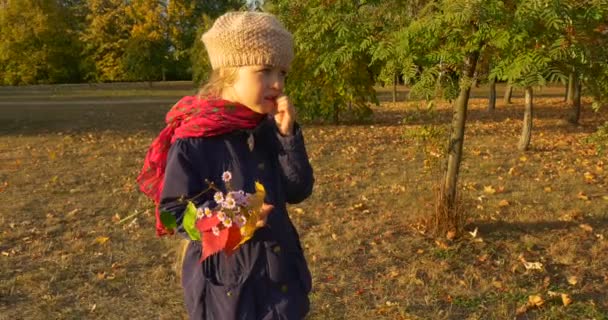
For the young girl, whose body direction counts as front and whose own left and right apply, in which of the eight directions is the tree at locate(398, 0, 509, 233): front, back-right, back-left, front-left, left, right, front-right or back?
left

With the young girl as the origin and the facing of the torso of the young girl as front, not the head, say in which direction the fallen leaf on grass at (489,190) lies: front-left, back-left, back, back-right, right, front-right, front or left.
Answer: left

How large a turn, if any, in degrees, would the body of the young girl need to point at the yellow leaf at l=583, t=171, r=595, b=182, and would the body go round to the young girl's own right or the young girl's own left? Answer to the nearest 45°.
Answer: approximately 90° to the young girl's own left

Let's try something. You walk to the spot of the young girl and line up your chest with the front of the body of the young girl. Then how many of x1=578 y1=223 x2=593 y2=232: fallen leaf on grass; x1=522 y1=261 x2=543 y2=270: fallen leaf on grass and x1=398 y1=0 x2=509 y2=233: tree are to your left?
3

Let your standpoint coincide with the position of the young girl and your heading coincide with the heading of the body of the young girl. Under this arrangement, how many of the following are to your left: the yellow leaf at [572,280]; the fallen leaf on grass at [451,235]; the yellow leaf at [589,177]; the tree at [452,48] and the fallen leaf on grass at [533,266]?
5

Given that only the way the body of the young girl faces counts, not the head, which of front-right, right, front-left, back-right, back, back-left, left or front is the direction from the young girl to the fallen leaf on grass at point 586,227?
left

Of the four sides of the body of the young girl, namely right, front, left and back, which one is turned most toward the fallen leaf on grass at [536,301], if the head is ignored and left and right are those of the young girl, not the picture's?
left

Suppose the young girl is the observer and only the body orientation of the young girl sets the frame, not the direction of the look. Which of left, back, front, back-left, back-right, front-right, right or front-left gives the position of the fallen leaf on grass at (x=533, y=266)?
left

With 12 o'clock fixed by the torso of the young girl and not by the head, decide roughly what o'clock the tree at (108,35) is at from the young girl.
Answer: The tree is roughly at 7 o'clock from the young girl.

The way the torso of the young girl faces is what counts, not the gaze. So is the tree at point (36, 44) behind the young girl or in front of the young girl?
behind

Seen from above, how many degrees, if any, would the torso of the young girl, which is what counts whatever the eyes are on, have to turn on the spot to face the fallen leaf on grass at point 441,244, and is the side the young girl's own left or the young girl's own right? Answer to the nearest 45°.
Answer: approximately 90° to the young girl's own left

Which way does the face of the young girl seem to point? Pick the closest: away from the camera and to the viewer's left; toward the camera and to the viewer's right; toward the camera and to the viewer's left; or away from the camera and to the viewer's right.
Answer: toward the camera and to the viewer's right

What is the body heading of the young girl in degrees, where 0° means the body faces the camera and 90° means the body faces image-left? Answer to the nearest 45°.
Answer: approximately 315°

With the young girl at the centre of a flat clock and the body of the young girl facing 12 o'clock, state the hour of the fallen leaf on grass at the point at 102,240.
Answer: The fallen leaf on grass is roughly at 7 o'clock from the young girl.
